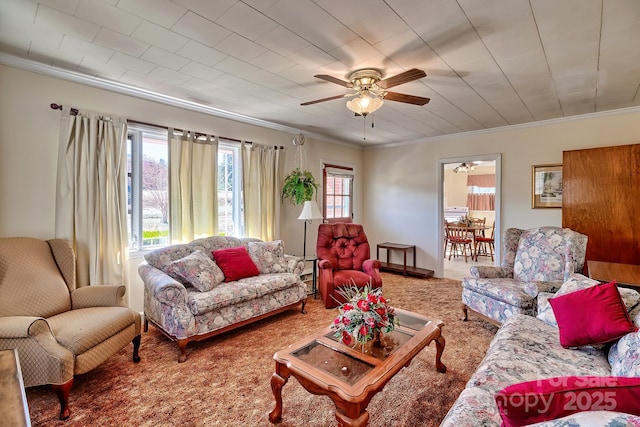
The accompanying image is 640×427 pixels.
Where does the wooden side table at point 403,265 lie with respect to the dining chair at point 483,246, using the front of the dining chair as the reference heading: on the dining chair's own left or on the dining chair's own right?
on the dining chair's own left

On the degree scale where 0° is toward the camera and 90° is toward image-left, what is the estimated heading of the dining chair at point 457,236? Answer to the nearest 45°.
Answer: approximately 225°

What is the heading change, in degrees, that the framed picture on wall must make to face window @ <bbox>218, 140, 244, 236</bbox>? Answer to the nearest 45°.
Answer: approximately 45° to its right

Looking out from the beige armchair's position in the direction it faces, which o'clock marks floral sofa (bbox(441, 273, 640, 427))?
The floral sofa is roughly at 12 o'clock from the beige armchair.

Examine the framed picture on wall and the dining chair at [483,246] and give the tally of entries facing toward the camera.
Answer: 1

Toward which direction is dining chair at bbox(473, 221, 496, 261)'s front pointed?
to the viewer's left

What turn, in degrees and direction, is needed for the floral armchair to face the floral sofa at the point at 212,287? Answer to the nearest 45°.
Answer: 0° — it already faces it

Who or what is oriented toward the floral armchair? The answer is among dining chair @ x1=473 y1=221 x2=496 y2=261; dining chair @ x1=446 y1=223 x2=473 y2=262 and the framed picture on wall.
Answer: the framed picture on wall

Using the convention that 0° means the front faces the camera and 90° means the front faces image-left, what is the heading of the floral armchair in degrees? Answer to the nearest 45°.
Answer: approximately 45°

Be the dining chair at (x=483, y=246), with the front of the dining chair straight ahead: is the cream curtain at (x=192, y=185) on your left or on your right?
on your left
